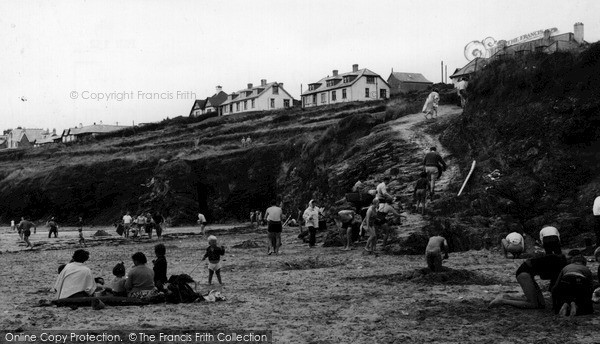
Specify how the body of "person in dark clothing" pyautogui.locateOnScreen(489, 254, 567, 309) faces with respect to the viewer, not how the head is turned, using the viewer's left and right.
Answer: facing to the right of the viewer

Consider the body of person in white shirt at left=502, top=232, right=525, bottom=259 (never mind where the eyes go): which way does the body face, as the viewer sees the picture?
away from the camera

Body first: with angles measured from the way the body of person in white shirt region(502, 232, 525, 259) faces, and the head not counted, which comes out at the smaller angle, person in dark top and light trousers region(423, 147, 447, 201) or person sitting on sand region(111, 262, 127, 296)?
the person in dark top and light trousers

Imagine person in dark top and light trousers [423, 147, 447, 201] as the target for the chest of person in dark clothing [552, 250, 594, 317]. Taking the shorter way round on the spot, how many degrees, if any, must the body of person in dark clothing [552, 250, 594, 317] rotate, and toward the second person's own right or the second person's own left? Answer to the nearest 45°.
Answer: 0° — they already face them

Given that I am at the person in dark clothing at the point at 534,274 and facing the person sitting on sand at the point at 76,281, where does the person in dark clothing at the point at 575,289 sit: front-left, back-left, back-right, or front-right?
back-left

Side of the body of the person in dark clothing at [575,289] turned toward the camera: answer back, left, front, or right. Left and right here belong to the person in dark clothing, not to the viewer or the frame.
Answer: back

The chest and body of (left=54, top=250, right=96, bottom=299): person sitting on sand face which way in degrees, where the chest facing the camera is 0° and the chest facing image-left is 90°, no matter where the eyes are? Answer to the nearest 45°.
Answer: approximately 180°
